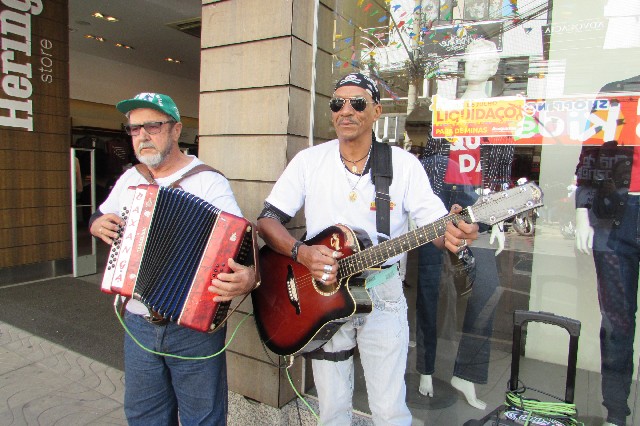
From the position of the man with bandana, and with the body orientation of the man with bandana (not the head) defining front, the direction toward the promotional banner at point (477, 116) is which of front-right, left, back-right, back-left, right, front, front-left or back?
back-left

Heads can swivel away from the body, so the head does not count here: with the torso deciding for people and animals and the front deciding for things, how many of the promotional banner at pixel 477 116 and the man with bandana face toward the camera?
2

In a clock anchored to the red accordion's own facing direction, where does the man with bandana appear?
The man with bandana is roughly at 9 o'clock from the red accordion.

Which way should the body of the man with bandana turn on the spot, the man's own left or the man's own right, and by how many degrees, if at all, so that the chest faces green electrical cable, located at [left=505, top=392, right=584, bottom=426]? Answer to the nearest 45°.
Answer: approximately 90° to the man's own left

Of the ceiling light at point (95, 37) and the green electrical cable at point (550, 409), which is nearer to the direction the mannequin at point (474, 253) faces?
the green electrical cable

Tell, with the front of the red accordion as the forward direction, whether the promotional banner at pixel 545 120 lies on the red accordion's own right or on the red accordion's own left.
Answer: on the red accordion's own left
